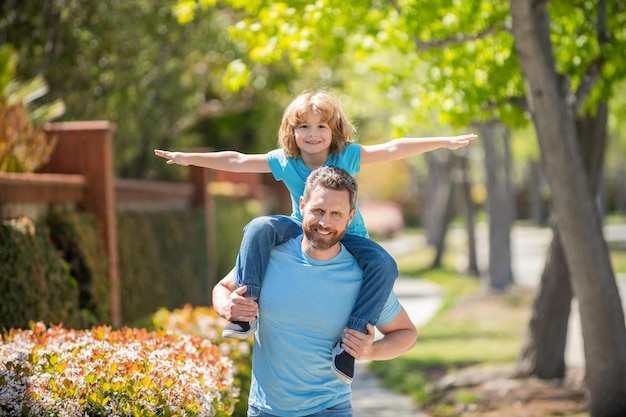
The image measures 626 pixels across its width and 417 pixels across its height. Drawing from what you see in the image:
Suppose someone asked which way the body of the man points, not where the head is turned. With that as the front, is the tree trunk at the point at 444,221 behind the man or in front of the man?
behind

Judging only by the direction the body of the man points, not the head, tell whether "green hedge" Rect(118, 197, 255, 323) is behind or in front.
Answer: behind

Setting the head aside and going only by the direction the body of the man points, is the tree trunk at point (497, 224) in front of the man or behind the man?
behind

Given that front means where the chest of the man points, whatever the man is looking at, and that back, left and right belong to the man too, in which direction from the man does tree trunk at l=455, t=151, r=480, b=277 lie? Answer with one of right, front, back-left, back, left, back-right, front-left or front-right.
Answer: back

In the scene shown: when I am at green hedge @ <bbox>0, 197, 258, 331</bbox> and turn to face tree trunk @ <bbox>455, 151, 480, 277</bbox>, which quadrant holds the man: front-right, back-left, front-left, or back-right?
back-right

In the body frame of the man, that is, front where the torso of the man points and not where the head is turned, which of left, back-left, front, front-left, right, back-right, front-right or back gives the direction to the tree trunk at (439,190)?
back

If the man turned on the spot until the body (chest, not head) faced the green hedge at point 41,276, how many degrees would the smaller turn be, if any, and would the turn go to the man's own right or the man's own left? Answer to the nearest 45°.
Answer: approximately 135° to the man's own right

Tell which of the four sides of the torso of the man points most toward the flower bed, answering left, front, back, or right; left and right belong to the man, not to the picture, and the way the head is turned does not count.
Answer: right

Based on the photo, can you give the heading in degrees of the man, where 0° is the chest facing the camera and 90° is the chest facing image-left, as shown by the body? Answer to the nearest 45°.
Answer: approximately 0°
